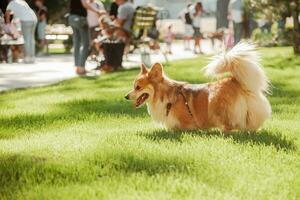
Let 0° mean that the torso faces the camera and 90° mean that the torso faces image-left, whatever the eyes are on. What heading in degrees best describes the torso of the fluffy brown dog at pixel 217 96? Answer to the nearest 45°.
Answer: approximately 90°

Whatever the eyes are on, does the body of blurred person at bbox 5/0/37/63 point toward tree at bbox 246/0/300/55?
no

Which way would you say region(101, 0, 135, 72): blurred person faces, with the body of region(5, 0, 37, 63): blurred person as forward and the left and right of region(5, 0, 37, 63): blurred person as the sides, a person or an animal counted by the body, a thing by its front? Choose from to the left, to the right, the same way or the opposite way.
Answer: the same way

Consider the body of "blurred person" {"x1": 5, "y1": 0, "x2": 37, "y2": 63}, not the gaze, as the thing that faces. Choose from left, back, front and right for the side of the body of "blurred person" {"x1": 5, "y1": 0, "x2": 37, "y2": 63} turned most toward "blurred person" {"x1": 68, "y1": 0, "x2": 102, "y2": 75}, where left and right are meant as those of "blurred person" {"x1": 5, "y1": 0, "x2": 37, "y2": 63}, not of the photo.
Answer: left

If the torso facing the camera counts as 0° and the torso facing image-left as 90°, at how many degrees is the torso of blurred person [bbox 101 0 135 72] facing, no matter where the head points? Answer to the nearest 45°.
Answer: approximately 90°

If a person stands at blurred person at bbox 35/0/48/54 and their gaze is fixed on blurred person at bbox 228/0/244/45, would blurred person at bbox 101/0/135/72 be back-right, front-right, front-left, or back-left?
front-right

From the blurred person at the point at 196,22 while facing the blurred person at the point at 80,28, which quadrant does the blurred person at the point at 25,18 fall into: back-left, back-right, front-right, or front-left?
front-right

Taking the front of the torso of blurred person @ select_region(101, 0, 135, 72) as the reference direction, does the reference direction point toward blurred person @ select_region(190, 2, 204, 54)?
no

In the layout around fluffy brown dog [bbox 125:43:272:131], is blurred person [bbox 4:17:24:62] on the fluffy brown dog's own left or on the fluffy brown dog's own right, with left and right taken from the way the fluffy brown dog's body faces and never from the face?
on the fluffy brown dog's own right

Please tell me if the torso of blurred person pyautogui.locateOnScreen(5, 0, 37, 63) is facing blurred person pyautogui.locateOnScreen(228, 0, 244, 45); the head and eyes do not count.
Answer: no
